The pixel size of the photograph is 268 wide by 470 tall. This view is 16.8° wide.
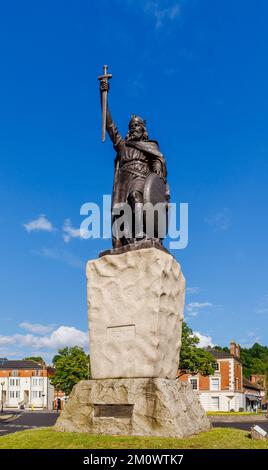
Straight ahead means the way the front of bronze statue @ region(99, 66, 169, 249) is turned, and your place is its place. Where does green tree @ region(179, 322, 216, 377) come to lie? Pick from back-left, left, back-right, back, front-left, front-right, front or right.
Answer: back

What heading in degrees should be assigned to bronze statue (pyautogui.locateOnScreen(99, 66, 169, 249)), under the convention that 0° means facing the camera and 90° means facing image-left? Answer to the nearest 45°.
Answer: approximately 0°
